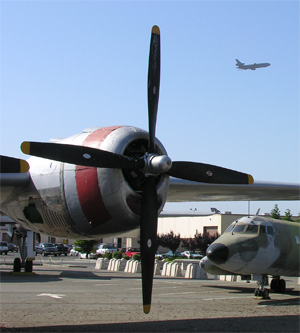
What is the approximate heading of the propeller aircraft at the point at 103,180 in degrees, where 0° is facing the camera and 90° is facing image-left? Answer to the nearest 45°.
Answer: approximately 315°

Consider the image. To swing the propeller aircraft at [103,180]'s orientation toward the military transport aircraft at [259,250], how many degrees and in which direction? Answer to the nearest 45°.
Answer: approximately 90° to its left

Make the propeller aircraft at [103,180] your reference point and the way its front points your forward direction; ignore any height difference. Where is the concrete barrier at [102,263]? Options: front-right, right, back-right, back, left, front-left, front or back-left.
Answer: back-left

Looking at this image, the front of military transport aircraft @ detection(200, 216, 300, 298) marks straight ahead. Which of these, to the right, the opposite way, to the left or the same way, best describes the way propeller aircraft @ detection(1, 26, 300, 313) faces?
to the left

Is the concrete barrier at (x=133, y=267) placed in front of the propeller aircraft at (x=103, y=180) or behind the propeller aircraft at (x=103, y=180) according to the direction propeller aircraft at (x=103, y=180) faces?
behind
